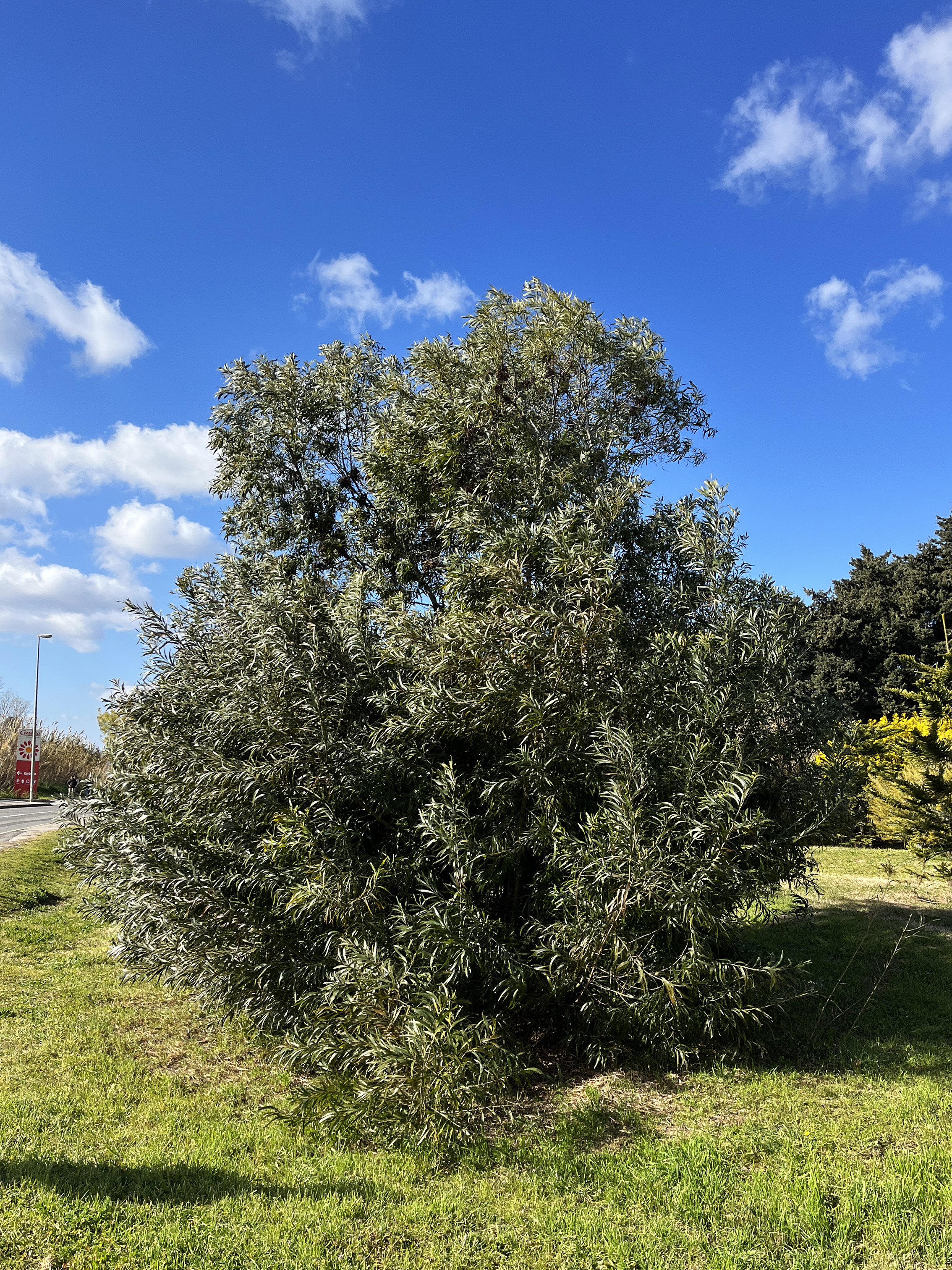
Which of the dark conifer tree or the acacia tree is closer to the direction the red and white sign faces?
the acacia tree

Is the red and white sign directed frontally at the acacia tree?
yes

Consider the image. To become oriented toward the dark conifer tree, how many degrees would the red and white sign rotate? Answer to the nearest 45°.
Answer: approximately 45° to its left

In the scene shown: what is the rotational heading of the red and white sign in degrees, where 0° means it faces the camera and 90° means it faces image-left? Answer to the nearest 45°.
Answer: approximately 0°
